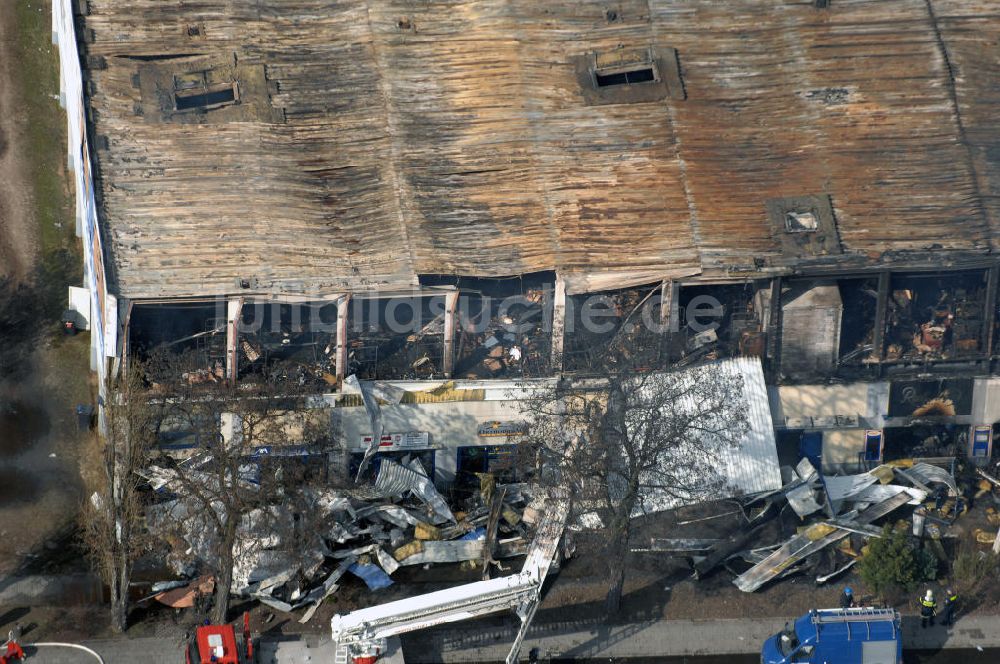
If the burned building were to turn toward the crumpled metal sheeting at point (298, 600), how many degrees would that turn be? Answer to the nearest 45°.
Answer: approximately 45° to its right

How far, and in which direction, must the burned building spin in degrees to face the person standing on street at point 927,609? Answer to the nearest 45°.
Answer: approximately 45° to its left

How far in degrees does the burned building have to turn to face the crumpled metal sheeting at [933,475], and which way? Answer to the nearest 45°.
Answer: approximately 90° to its left

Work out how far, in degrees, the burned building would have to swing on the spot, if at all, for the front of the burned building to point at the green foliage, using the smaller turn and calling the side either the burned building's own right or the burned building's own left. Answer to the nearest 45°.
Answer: approximately 45° to the burned building's own left

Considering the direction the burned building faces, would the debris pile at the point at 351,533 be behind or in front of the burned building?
in front

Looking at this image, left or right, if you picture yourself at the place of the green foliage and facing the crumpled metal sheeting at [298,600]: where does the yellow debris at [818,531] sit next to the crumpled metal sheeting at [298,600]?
right

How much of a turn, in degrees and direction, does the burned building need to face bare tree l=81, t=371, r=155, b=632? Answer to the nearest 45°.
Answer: approximately 45° to its right

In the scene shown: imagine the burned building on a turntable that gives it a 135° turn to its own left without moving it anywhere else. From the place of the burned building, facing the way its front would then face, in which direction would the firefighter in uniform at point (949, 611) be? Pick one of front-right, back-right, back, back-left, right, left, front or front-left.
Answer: right

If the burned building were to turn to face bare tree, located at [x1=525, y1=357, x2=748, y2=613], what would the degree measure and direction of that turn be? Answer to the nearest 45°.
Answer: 0° — it already faces it

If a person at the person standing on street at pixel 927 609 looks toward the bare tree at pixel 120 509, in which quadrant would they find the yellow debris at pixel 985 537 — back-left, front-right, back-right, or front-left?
back-right

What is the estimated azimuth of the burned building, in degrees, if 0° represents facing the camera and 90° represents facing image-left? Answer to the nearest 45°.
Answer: approximately 0°

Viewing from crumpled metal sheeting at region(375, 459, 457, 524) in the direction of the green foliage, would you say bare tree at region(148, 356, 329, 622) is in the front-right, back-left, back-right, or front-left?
back-right

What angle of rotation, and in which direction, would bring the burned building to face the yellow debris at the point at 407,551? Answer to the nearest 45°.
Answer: approximately 45° to its right

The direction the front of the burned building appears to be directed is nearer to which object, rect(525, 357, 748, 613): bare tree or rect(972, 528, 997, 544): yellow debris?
the bare tree

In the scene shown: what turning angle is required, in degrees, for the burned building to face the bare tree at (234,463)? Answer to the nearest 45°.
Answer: approximately 45° to its right

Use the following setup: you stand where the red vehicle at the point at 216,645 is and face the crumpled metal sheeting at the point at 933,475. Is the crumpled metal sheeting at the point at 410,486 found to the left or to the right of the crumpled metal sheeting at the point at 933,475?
left

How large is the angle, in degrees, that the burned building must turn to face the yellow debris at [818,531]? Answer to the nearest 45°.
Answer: approximately 45° to its left

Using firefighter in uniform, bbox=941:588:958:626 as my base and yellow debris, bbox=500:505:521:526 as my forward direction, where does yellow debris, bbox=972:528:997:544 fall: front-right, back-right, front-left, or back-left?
back-right

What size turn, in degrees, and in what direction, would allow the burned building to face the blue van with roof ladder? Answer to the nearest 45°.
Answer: approximately 45° to its left
